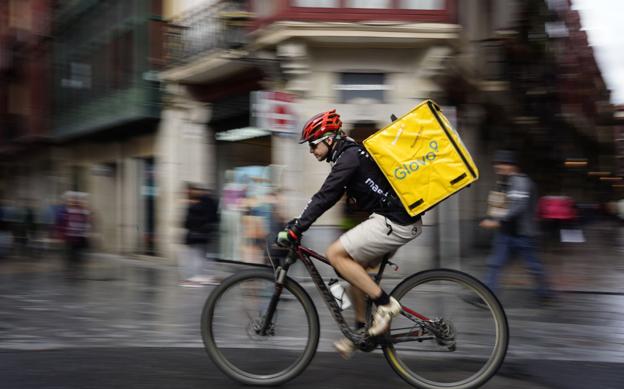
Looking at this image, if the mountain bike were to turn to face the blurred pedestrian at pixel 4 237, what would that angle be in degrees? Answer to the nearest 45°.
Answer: approximately 45° to its right

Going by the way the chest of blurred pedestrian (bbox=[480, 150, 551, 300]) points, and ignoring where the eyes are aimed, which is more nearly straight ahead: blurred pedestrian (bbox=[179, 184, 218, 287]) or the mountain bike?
the blurred pedestrian

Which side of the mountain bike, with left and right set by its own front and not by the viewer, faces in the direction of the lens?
left

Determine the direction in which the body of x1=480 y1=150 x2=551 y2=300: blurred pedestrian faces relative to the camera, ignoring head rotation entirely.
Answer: to the viewer's left

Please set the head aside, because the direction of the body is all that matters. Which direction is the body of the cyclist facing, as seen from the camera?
to the viewer's left

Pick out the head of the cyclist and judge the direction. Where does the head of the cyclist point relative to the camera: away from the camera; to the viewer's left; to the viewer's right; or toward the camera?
to the viewer's left

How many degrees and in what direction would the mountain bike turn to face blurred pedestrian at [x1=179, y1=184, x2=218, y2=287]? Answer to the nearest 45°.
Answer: approximately 90° to its right
